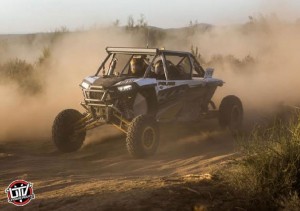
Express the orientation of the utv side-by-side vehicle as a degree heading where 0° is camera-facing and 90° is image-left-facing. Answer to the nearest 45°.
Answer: approximately 45°

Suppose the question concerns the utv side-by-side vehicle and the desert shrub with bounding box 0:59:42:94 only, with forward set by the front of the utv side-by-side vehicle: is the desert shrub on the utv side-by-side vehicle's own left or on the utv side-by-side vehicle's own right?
on the utv side-by-side vehicle's own right
